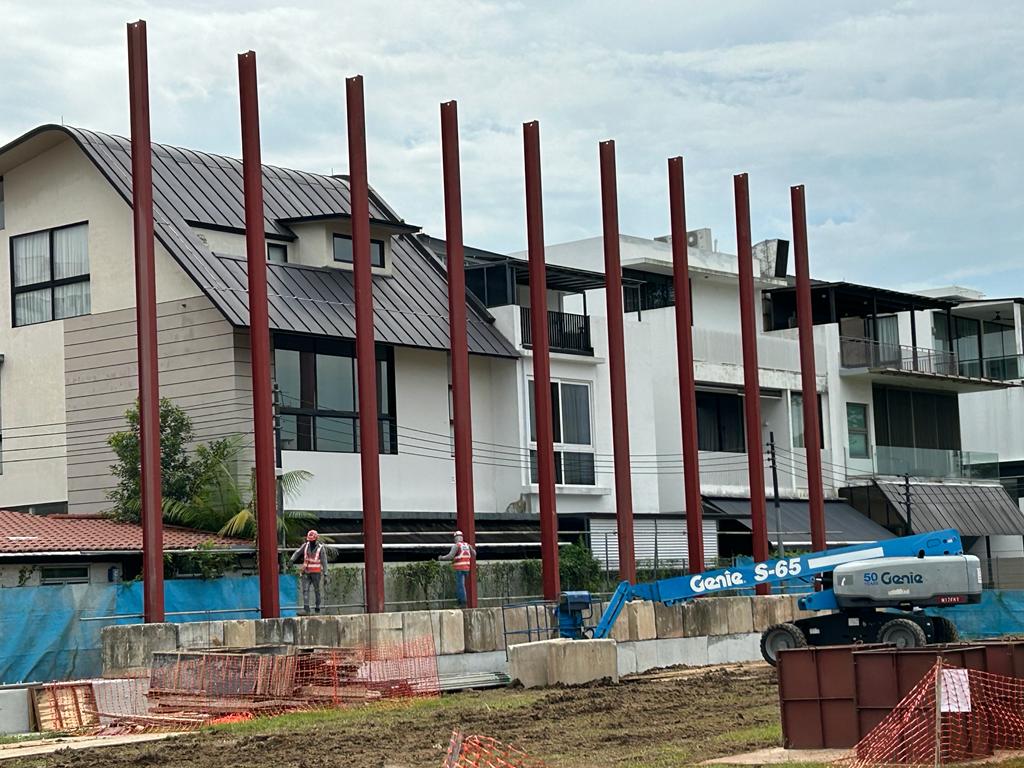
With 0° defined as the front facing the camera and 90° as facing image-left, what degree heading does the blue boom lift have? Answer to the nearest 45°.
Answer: approximately 90°

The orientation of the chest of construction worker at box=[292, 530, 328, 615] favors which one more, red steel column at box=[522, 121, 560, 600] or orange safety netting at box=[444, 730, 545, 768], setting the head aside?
the orange safety netting

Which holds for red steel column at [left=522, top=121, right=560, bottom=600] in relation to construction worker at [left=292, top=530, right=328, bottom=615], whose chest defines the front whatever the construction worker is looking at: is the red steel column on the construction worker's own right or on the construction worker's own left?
on the construction worker's own left

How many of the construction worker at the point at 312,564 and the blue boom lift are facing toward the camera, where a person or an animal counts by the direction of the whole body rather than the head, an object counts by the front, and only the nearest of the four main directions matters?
1

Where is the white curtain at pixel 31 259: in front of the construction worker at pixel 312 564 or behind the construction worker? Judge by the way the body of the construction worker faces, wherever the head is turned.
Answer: behind

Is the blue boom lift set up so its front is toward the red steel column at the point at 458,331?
yes

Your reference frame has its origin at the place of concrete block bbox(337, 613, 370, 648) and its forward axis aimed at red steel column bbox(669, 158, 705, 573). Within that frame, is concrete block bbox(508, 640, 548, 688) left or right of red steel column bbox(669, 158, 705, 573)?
right
